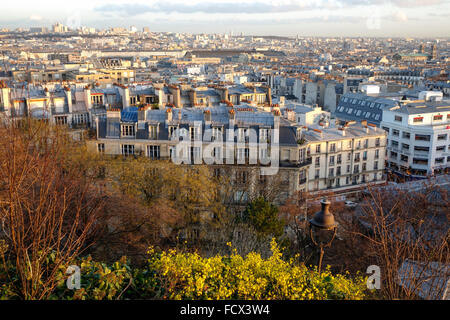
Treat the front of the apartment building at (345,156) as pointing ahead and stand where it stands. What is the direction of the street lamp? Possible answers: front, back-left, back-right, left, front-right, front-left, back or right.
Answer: front-right

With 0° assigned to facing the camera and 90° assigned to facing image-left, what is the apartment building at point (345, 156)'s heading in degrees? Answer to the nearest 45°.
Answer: approximately 315°

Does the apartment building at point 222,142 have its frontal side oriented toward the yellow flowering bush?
yes

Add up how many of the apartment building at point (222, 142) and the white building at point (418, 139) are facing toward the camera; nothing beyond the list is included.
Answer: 2

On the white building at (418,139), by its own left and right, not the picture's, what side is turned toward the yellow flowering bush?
front

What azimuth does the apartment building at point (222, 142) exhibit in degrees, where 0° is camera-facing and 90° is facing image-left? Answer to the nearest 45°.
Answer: approximately 0°

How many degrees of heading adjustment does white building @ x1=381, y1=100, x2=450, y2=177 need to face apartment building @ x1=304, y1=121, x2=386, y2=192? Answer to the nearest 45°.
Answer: approximately 45° to its right
